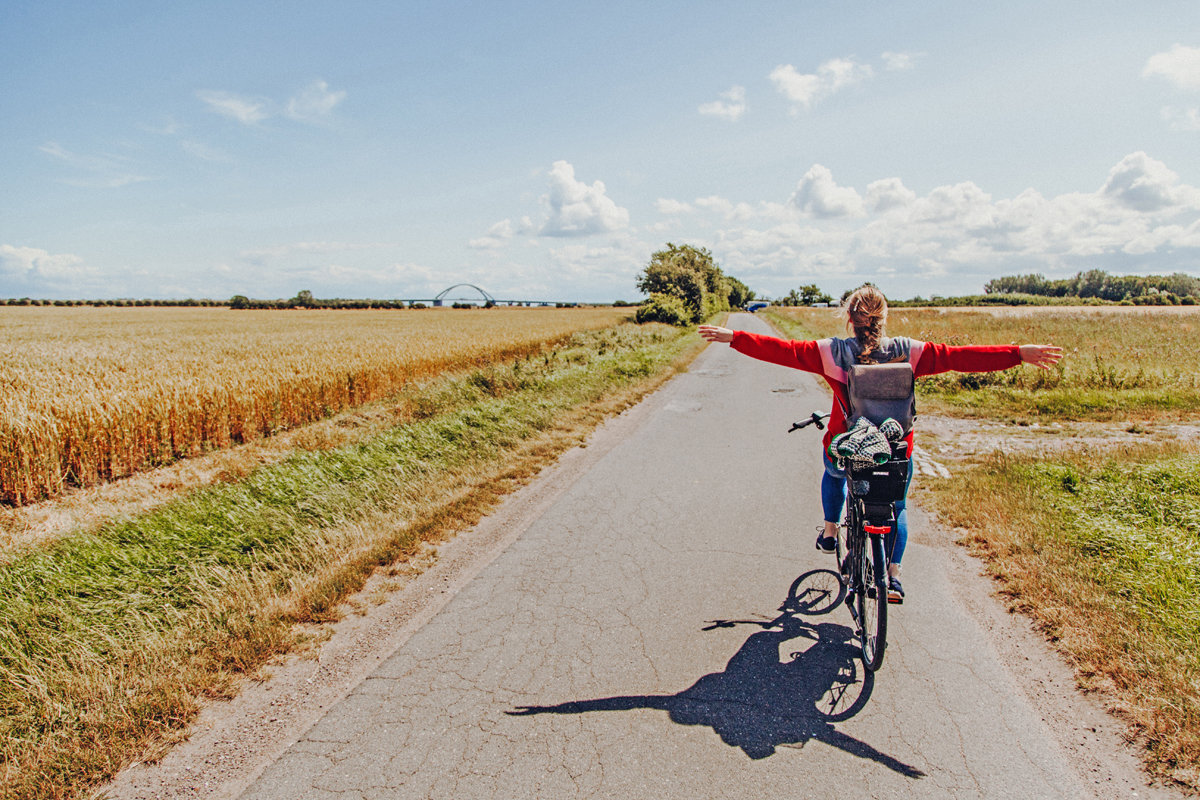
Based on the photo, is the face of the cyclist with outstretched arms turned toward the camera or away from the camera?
away from the camera

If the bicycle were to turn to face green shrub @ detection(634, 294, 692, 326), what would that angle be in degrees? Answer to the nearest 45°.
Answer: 0° — it already faces it

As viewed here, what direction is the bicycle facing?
away from the camera

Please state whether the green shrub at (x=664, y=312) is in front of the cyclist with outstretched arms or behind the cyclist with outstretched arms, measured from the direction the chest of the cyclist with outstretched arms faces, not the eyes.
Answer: in front

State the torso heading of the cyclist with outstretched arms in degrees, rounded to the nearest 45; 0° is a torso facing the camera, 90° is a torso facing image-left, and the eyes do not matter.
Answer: approximately 180°
